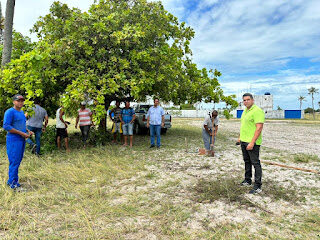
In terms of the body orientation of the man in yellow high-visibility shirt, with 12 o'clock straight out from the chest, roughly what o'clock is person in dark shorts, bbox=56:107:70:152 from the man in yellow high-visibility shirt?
The person in dark shorts is roughly at 2 o'clock from the man in yellow high-visibility shirt.

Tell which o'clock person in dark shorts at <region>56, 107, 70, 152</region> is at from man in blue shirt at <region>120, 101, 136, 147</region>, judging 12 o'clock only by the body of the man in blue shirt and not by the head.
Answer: The person in dark shorts is roughly at 2 o'clock from the man in blue shirt.

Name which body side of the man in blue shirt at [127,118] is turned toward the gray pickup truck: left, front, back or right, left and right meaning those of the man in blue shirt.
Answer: back

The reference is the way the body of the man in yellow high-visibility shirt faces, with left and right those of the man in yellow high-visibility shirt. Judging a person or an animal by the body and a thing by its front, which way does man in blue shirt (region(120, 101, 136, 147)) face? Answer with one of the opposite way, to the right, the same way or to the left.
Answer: to the left

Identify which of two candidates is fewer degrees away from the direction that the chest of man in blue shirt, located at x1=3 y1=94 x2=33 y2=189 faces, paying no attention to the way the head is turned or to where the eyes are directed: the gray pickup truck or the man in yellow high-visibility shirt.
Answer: the man in yellow high-visibility shirt

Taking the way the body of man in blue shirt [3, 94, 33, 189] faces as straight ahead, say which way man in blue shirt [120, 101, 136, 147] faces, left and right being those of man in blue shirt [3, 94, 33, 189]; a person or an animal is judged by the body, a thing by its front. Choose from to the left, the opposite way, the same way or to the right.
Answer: to the right

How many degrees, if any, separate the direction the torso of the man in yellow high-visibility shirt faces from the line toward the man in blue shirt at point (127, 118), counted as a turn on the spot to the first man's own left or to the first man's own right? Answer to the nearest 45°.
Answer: approximately 90° to the first man's own right

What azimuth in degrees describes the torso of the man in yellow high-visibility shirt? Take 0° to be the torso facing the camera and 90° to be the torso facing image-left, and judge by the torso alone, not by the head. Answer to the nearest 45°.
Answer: approximately 45°

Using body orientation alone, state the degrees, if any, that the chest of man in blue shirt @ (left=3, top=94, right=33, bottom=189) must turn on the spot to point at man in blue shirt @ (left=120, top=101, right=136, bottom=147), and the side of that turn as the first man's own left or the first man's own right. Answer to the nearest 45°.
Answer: approximately 90° to the first man's own left

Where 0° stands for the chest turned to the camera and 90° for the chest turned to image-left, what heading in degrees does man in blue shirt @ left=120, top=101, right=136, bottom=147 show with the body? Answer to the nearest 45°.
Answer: approximately 0°
